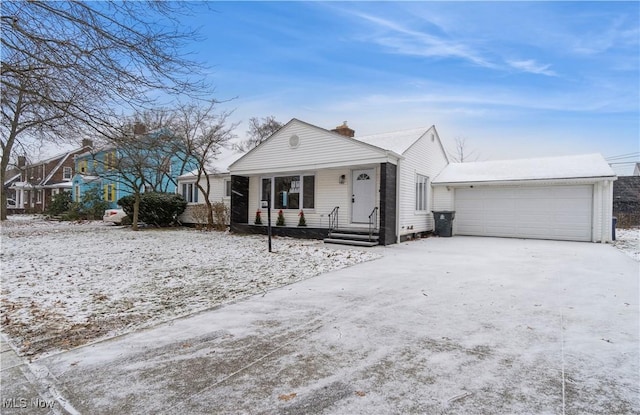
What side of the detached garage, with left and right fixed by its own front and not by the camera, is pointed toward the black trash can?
right

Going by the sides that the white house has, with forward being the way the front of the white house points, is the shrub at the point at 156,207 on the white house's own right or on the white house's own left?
on the white house's own right

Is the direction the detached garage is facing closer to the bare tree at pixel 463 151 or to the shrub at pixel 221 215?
the shrub

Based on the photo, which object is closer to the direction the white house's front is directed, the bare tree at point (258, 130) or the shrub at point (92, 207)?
the shrub

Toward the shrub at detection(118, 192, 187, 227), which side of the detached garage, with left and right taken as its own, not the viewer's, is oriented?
right

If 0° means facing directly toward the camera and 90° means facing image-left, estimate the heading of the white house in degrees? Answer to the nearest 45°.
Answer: approximately 45°

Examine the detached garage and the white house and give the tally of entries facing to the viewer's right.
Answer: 0

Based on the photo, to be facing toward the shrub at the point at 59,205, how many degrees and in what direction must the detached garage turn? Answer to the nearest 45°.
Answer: approximately 90° to its right

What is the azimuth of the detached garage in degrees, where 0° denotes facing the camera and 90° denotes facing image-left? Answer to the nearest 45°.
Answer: approximately 0°
